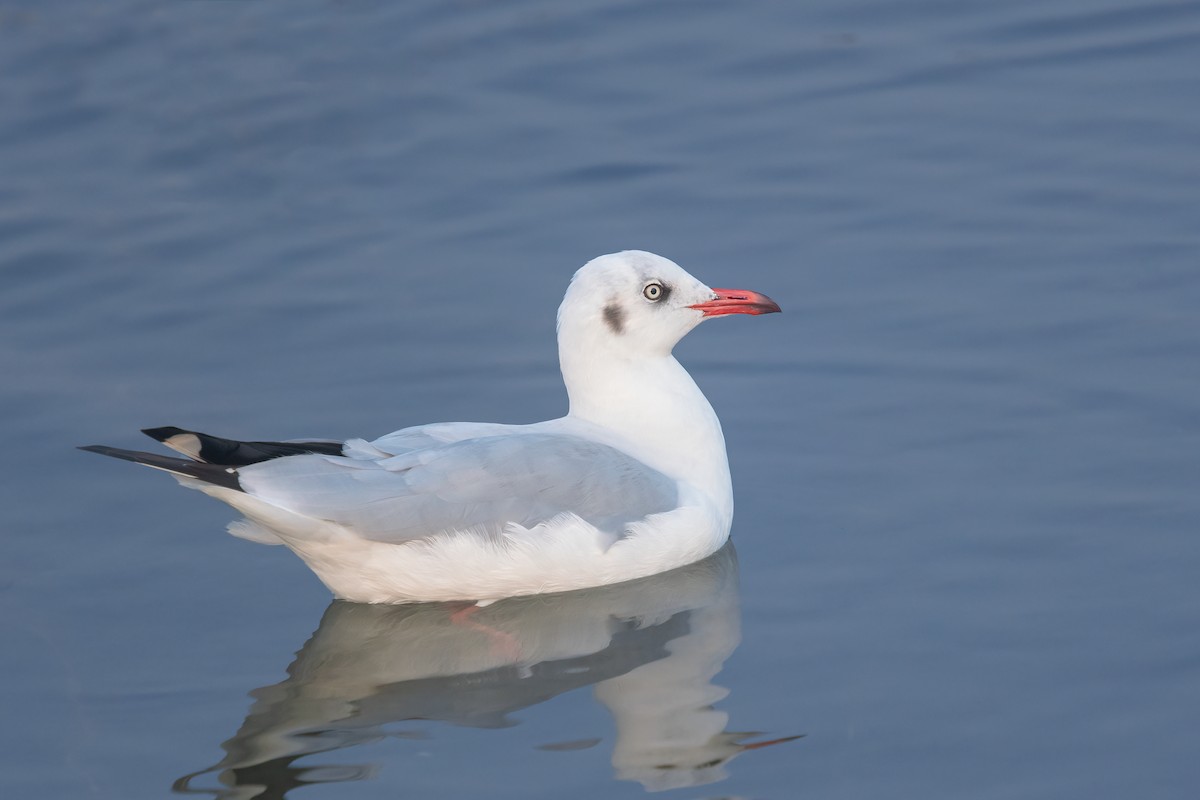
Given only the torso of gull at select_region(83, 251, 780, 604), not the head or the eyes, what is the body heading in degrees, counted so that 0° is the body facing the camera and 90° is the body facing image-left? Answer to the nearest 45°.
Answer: approximately 270°
